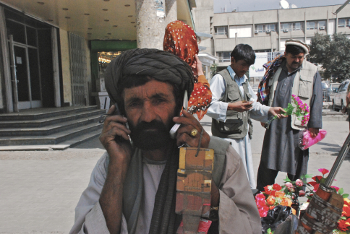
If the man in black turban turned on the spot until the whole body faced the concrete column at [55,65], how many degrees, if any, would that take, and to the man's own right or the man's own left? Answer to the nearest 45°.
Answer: approximately 180°

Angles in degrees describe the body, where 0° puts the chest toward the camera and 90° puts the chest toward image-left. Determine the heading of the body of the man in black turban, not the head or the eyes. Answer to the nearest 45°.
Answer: approximately 0°

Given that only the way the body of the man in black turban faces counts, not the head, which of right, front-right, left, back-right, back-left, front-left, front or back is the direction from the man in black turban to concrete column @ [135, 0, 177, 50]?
back

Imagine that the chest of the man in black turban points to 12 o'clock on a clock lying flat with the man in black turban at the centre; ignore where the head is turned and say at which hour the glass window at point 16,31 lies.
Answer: The glass window is roughly at 5 o'clock from the man in black turban.

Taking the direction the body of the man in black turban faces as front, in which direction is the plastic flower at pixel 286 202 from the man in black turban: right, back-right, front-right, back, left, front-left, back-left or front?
back-left

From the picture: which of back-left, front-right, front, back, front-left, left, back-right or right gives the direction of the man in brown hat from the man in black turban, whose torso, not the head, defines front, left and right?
back-left

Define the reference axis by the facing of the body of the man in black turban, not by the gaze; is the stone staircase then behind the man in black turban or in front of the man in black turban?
behind

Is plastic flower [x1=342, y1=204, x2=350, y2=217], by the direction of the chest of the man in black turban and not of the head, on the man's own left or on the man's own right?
on the man's own left

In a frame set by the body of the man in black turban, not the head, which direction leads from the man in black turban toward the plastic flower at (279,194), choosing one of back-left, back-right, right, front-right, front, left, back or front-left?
back-left

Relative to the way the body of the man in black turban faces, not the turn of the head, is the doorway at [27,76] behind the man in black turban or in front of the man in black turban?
behind

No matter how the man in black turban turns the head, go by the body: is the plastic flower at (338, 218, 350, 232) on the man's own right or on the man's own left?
on the man's own left
